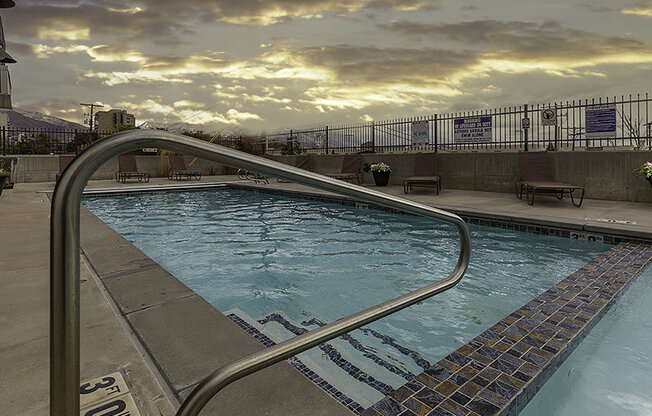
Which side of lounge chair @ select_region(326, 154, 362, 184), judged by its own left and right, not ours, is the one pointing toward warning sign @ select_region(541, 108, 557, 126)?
left

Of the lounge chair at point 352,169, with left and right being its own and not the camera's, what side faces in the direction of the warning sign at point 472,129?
left

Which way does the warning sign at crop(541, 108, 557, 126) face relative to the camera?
toward the camera

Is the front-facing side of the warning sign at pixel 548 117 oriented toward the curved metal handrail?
yes

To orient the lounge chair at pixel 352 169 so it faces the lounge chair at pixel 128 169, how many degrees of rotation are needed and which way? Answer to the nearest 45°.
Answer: approximately 45° to its right

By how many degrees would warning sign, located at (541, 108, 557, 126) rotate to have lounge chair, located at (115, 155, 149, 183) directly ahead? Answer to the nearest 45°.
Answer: approximately 90° to its right

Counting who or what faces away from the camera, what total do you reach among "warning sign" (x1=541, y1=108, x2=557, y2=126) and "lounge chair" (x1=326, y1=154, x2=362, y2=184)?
0

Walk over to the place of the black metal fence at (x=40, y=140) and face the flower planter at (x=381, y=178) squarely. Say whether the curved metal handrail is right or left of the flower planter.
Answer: right

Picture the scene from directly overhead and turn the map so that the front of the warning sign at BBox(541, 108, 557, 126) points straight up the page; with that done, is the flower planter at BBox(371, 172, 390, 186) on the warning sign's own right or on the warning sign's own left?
on the warning sign's own right

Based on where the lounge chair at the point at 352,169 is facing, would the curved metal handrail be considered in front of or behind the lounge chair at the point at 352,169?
in front

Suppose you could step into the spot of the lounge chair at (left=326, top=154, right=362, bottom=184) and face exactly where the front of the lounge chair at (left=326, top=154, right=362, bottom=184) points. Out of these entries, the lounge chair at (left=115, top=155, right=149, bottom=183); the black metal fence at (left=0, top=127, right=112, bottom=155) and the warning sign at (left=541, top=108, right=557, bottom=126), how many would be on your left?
1

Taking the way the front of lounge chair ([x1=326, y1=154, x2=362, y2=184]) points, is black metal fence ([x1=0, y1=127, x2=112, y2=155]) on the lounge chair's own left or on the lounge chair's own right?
on the lounge chair's own right
